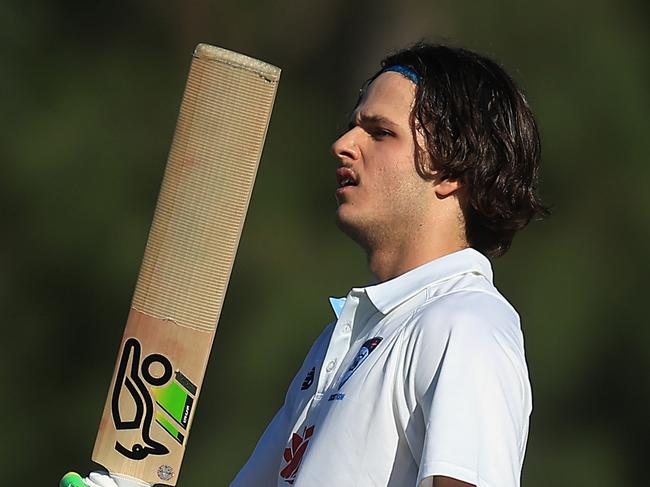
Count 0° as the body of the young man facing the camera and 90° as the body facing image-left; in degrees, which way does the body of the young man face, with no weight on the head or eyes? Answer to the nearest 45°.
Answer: approximately 45°

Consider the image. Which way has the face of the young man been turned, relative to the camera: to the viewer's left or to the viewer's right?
to the viewer's left
